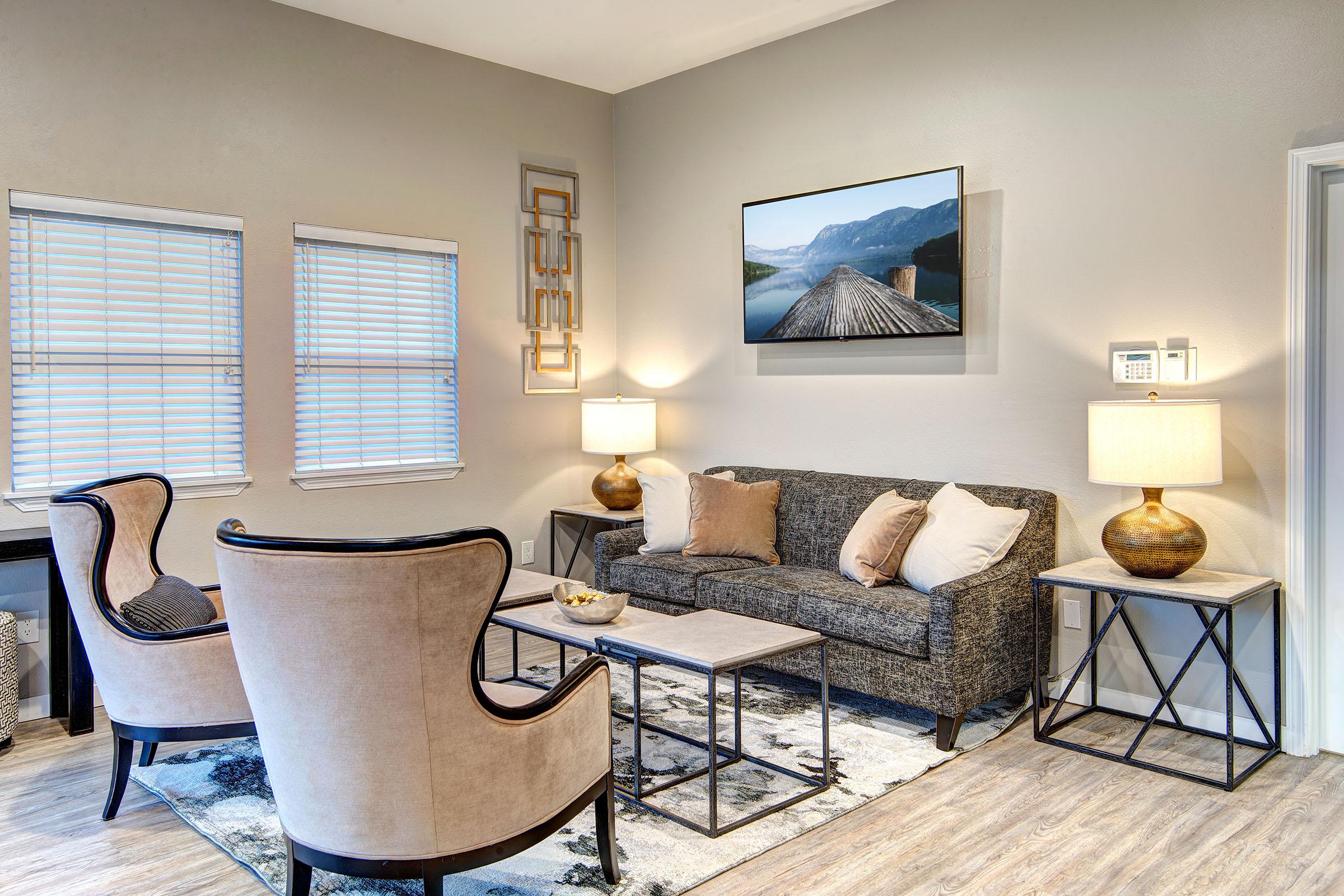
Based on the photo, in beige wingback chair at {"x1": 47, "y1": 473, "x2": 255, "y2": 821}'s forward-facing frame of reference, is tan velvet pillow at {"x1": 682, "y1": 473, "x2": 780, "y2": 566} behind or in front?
in front

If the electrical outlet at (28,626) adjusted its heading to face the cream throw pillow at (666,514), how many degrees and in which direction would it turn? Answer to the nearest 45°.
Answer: approximately 90° to its left

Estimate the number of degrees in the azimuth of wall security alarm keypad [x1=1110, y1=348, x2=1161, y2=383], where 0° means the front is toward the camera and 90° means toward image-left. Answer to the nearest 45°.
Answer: approximately 0°

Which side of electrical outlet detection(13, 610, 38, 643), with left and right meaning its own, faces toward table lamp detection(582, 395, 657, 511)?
left

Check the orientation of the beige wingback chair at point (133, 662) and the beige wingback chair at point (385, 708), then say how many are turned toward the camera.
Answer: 0

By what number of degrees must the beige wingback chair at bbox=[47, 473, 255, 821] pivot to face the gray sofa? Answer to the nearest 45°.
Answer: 0° — it already faces it

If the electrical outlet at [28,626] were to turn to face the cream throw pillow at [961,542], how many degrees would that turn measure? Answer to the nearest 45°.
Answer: approximately 45° to its left

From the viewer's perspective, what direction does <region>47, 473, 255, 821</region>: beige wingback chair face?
to the viewer's right

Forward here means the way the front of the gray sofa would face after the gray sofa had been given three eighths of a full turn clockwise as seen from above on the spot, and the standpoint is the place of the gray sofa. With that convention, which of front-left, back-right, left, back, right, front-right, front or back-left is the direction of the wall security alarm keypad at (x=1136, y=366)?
right

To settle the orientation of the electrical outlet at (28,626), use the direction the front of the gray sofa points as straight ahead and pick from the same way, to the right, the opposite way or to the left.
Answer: to the left

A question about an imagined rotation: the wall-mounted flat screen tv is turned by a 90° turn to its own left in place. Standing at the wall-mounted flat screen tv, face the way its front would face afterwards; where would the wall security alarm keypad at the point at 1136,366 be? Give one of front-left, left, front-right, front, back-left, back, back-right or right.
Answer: front

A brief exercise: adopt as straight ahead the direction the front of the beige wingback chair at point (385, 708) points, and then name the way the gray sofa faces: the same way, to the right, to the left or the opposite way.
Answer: the opposite way
